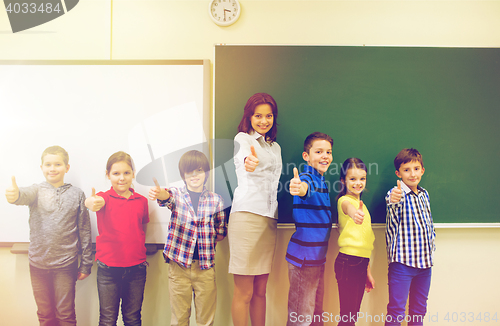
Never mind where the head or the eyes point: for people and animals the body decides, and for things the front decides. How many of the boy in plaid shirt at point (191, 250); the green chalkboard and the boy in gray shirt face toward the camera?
3

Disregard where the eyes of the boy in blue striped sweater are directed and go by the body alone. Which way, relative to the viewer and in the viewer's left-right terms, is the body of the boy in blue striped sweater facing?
facing the viewer and to the right of the viewer

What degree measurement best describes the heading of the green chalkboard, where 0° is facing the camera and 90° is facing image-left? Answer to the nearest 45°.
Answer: approximately 0°

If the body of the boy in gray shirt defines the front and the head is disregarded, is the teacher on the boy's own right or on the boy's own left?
on the boy's own left
